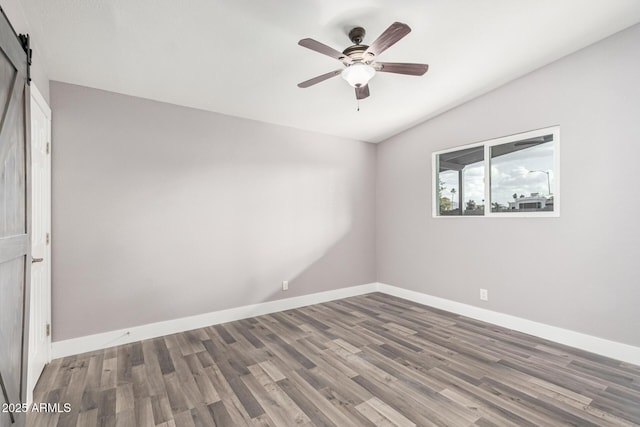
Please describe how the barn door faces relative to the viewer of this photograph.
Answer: facing to the right of the viewer

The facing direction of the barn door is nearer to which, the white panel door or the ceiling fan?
the ceiling fan

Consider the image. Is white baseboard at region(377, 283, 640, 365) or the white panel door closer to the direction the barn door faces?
the white baseboard

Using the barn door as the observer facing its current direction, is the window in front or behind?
in front

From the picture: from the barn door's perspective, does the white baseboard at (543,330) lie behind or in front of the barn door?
in front

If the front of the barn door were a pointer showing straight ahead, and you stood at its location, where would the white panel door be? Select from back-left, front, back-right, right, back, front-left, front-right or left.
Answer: left
